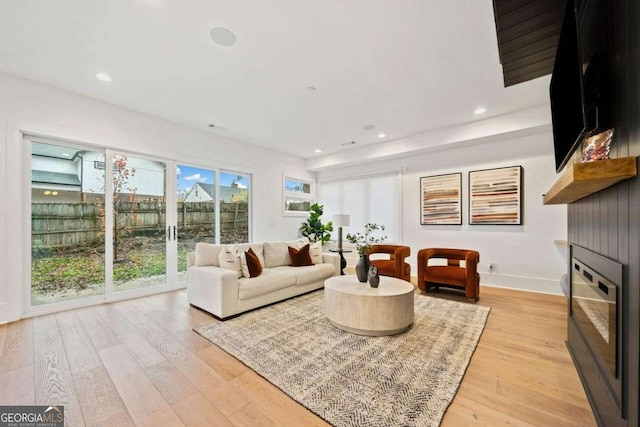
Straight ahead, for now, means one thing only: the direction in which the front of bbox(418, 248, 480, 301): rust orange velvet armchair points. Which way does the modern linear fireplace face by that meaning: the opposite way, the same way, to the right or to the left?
to the right

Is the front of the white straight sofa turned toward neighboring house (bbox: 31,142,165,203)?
no

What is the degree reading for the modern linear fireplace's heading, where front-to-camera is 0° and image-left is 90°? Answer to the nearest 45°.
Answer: approximately 90°

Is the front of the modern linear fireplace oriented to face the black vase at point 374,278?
yes

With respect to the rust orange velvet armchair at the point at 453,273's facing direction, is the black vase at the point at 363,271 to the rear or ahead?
ahead

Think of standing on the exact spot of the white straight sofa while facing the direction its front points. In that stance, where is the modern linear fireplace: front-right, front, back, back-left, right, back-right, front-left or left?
front

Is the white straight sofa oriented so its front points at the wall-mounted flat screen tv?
yes

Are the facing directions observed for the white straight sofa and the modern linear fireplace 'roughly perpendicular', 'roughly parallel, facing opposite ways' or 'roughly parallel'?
roughly parallel, facing opposite ways

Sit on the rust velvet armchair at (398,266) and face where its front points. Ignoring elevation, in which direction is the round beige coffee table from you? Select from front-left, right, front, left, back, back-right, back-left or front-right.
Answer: front-left

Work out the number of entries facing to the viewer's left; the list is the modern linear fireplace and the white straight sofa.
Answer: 1

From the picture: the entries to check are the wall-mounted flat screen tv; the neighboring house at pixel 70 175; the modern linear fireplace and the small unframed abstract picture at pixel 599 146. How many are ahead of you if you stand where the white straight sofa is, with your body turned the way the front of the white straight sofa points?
3

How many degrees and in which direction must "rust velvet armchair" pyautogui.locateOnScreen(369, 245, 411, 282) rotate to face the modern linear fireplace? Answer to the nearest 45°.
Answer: approximately 45° to its left

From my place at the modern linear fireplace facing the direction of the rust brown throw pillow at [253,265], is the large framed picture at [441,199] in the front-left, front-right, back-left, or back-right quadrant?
front-right

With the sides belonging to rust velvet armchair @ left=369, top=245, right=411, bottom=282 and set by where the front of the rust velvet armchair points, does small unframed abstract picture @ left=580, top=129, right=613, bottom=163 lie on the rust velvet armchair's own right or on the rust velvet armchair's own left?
on the rust velvet armchair's own left

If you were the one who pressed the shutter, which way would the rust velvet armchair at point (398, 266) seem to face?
facing the viewer and to the left of the viewer

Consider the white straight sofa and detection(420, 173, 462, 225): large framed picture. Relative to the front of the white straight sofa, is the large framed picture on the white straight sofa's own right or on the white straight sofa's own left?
on the white straight sofa's own left

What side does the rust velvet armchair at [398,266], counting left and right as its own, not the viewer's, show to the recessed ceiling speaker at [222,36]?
front
